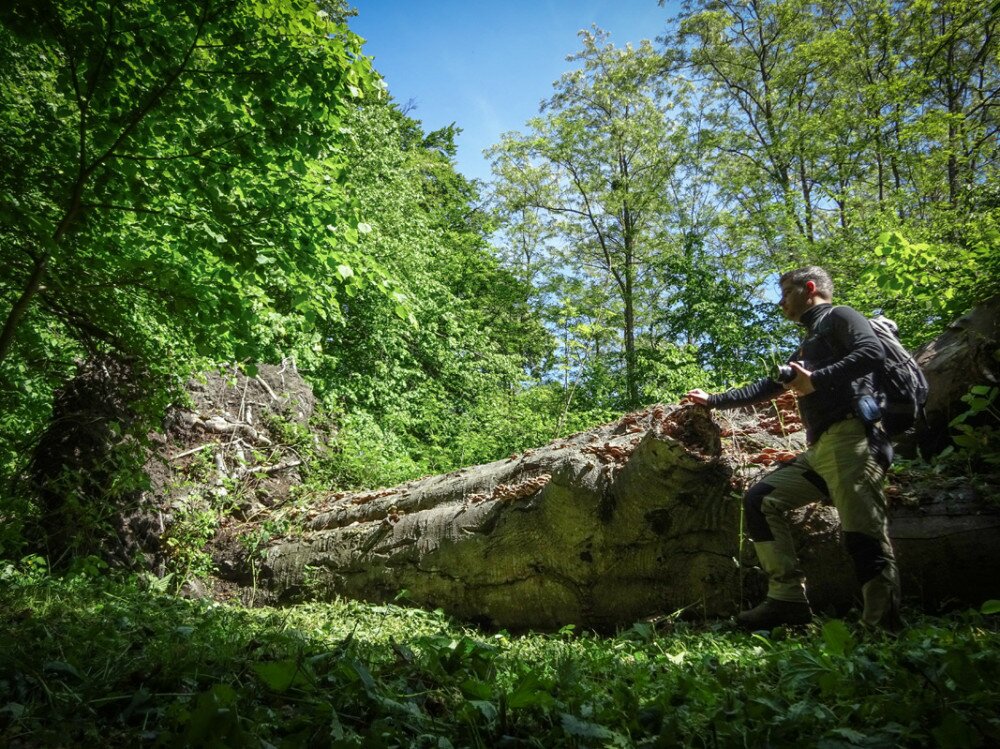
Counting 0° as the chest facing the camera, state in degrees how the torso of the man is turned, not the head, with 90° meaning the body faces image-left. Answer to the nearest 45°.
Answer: approximately 90°

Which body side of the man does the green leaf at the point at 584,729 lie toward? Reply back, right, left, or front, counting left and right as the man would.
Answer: left

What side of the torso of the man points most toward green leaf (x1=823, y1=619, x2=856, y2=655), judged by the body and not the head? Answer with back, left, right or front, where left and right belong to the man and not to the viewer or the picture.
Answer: left

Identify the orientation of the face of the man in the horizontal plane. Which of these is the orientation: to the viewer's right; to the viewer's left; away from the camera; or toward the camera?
to the viewer's left

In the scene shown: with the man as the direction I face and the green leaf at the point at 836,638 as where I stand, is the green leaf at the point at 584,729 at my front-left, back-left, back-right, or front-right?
back-left

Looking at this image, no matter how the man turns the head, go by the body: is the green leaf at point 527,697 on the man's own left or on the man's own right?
on the man's own left

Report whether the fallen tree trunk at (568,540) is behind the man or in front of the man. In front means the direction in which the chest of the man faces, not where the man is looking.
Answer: in front

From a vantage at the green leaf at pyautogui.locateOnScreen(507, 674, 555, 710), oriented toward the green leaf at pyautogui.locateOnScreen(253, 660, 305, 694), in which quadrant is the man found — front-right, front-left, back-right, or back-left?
back-right

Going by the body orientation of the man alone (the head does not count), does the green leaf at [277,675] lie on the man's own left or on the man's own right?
on the man's own left
